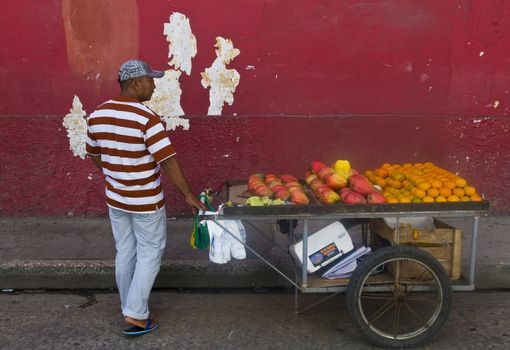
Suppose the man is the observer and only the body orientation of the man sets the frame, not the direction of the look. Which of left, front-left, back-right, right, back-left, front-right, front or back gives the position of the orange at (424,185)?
front-right

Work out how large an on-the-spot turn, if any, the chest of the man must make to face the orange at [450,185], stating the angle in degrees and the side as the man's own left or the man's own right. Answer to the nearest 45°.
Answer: approximately 45° to the man's own right

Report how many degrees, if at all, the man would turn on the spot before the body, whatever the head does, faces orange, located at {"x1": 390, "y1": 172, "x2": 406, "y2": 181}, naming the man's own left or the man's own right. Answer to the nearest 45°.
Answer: approximately 45° to the man's own right

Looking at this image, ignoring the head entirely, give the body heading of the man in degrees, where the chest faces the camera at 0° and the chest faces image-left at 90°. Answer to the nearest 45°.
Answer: approximately 225°

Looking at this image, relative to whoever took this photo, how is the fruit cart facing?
facing to the right of the viewer

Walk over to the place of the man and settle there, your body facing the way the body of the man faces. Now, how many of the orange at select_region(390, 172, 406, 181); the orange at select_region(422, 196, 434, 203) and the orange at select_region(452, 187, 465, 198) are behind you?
0

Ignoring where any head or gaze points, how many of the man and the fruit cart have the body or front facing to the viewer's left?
0

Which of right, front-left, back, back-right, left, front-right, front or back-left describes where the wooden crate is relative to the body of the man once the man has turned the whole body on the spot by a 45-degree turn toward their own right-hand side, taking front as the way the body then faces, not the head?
front
